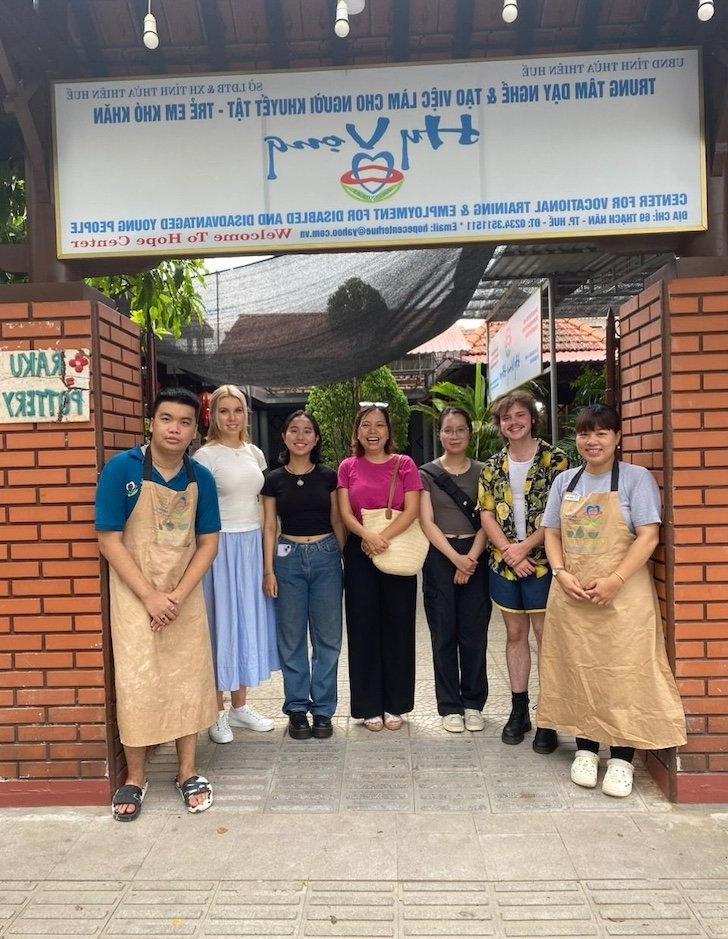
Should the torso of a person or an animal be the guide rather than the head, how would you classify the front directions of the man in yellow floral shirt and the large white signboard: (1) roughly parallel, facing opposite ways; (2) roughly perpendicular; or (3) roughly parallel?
roughly parallel

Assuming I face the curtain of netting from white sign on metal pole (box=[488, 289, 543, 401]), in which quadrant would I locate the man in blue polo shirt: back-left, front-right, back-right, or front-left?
front-left

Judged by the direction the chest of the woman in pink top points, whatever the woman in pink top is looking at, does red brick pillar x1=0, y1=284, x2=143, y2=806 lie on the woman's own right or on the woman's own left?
on the woman's own right

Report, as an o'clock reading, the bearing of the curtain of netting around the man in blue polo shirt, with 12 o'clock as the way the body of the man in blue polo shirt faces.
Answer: The curtain of netting is roughly at 7 o'clock from the man in blue polo shirt.

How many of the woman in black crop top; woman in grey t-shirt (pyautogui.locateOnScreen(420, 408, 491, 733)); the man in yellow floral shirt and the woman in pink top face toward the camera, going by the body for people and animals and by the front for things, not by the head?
4

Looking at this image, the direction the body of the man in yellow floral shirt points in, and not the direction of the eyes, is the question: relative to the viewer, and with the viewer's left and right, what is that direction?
facing the viewer

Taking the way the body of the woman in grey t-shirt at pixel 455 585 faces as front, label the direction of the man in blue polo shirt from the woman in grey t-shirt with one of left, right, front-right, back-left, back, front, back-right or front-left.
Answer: front-right

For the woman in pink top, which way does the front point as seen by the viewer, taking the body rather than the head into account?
toward the camera

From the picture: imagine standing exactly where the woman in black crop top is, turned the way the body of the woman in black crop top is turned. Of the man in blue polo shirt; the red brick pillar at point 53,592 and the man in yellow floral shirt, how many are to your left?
1

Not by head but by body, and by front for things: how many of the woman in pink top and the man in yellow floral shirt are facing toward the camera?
2

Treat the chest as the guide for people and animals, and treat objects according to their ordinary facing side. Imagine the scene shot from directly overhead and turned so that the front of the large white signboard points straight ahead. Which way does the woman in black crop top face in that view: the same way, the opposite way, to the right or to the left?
the same way

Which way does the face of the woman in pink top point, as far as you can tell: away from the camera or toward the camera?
toward the camera

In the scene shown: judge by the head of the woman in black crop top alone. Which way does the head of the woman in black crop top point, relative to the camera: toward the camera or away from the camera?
toward the camera

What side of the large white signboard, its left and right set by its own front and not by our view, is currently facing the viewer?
front
